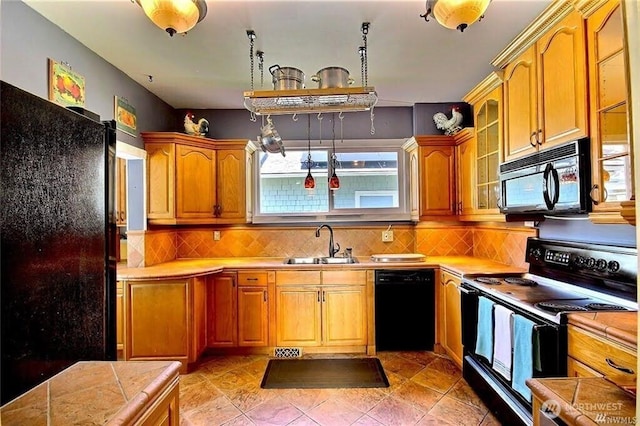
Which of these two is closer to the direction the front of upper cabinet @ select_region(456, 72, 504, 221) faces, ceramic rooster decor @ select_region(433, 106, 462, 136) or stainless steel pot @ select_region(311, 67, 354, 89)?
the stainless steel pot

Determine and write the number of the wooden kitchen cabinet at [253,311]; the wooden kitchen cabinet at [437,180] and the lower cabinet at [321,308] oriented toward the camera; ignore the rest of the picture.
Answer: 3

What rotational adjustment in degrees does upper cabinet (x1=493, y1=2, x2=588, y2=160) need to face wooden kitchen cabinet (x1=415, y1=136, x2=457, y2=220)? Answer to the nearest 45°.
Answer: approximately 90° to its right

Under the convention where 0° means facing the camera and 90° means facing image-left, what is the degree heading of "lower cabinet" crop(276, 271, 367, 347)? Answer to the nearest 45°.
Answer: approximately 0°

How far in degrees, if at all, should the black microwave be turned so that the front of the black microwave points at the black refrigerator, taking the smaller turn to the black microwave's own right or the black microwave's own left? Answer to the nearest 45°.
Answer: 0° — it already faces it

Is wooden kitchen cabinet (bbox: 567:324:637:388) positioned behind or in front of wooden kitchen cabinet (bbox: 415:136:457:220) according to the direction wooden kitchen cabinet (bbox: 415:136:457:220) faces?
in front

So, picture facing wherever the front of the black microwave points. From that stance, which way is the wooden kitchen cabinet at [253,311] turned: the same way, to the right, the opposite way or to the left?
to the left

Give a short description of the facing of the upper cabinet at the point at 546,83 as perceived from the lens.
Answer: facing the viewer and to the left of the viewer

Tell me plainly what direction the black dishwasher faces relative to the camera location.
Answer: facing the viewer

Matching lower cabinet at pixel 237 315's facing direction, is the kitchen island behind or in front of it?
in front

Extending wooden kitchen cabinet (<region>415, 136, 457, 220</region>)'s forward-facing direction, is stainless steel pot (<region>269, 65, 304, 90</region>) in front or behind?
in front
